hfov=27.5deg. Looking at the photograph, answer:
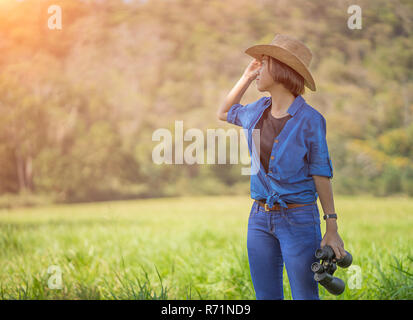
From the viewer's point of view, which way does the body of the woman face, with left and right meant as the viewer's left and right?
facing the viewer and to the left of the viewer

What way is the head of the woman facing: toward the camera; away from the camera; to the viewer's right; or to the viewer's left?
to the viewer's left
